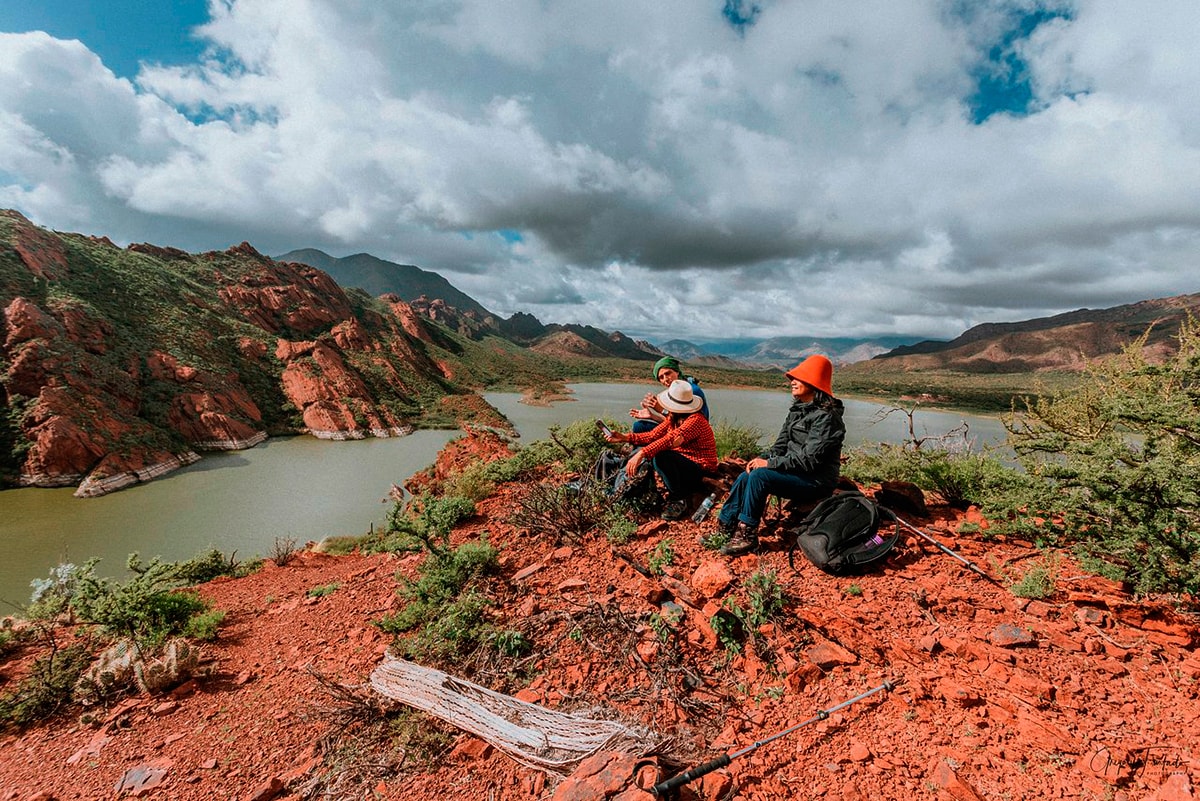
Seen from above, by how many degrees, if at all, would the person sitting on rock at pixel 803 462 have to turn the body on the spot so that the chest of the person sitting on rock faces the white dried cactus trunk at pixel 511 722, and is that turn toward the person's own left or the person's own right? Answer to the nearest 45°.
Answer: approximately 45° to the person's own left

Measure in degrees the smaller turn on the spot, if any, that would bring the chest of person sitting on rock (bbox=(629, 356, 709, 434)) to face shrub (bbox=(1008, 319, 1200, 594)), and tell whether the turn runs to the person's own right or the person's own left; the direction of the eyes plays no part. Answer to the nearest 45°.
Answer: approximately 90° to the person's own left

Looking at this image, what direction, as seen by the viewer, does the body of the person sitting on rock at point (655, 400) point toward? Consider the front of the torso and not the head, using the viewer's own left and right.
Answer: facing the viewer and to the left of the viewer

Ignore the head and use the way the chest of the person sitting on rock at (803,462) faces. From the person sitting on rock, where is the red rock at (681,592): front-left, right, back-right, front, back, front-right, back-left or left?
front-left

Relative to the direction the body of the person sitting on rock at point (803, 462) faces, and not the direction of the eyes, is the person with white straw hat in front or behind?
in front

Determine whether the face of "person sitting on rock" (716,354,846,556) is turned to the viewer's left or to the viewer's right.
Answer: to the viewer's left

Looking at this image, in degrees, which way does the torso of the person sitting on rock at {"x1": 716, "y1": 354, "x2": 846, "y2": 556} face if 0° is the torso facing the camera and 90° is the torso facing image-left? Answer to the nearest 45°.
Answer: approximately 90°

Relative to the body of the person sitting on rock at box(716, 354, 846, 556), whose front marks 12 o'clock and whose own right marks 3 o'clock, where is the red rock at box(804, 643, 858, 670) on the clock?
The red rock is roughly at 9 o'clock from the person sitting on rock.

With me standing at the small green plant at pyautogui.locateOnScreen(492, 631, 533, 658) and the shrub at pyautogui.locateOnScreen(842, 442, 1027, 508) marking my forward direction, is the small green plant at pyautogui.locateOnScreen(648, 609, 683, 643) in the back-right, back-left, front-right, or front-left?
front-right

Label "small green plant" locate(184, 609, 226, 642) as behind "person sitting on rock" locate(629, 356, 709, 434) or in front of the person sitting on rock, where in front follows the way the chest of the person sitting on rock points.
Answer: in front

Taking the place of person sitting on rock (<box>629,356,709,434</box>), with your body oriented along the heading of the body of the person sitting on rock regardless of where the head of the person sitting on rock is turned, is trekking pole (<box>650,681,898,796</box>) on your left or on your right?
on your left

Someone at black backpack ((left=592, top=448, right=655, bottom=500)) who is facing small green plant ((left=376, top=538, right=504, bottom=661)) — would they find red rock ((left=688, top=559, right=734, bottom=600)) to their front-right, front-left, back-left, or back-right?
front-left

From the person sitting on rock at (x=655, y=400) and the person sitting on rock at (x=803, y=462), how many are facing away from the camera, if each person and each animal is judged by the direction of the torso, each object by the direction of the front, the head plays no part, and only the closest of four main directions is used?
0
